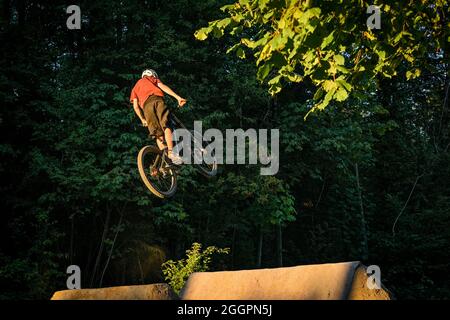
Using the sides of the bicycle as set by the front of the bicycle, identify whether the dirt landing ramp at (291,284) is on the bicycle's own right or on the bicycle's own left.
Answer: on the bicycle's own right
